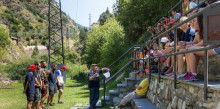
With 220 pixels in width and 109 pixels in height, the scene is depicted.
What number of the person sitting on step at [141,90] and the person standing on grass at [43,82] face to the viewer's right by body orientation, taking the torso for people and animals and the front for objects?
1

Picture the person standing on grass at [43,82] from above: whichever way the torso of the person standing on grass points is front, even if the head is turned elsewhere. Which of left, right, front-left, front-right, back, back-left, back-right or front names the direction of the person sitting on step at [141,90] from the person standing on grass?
front-right

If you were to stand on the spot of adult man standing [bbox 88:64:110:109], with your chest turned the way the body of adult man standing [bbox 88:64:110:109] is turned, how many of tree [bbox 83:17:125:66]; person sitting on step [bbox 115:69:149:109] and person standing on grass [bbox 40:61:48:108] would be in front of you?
1

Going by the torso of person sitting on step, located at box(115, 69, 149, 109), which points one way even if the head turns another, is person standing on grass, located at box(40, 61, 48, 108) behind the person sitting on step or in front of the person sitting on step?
in front

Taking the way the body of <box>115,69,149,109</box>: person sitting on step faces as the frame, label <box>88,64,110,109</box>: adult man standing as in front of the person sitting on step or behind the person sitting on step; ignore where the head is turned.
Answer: in front

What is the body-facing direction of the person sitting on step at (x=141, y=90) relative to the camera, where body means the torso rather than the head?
to the viewer's left

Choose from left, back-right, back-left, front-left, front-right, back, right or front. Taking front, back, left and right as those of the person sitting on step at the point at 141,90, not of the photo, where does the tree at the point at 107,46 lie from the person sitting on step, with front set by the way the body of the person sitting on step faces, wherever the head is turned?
right

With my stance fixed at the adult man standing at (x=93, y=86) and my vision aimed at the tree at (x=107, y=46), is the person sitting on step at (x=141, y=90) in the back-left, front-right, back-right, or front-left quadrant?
back-right

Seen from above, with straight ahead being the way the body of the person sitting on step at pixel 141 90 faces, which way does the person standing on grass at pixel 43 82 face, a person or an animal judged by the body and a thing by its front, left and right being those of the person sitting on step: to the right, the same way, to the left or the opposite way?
the opposite way

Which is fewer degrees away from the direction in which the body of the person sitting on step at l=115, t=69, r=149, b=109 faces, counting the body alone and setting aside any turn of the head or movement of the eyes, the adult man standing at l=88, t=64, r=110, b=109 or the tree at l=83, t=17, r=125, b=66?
the adult man standing

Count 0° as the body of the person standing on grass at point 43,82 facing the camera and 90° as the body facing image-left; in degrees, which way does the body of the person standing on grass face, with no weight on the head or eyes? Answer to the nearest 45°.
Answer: approximately 270°

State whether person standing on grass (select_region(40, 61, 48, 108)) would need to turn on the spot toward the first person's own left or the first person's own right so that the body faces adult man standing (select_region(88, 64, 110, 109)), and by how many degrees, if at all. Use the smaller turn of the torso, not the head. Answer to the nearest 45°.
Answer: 0° — they already face them

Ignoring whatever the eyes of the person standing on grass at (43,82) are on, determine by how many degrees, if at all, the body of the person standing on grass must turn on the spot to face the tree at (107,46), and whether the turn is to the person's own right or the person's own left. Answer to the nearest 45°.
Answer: approximately 45° to the person's own left
